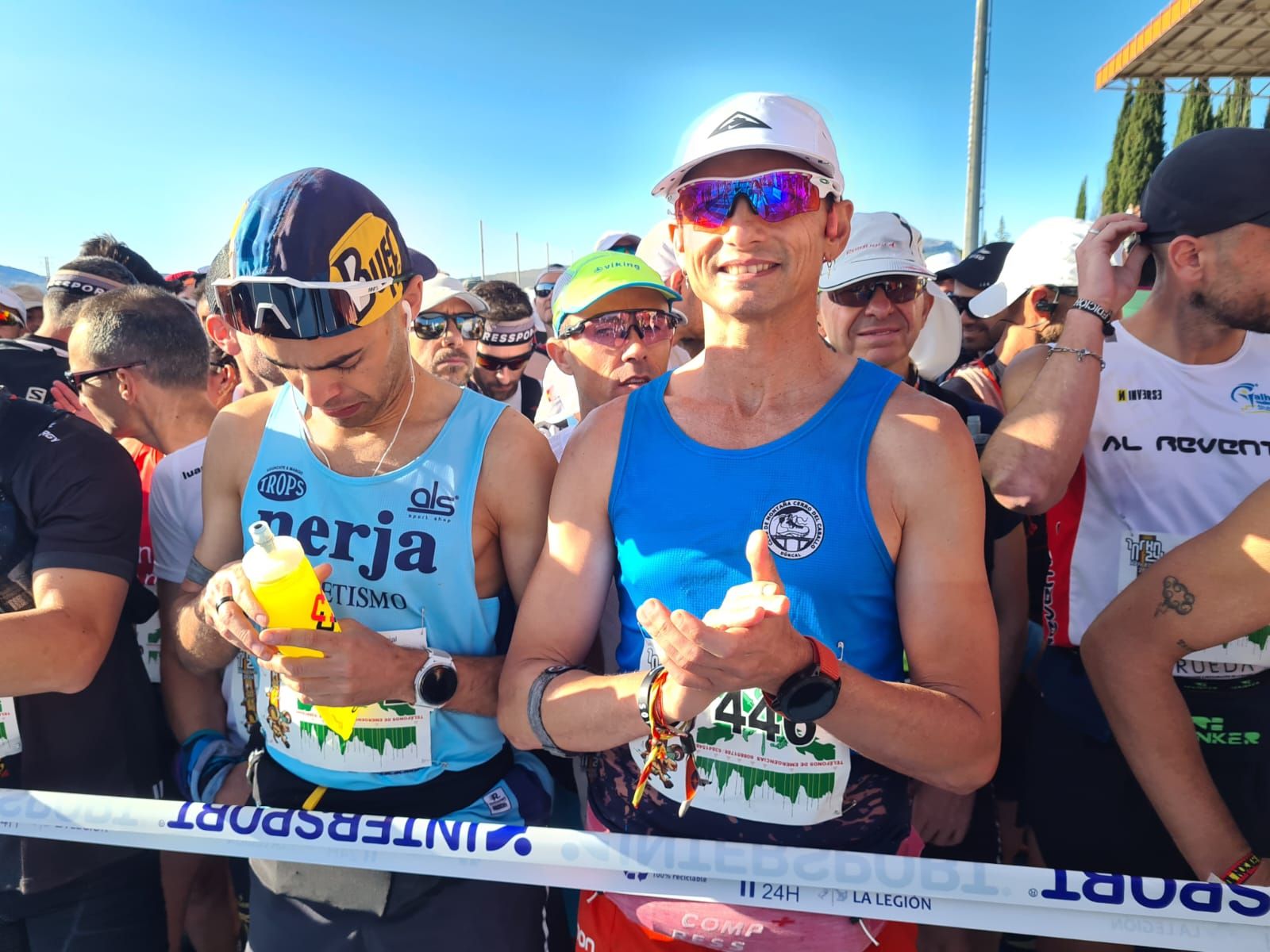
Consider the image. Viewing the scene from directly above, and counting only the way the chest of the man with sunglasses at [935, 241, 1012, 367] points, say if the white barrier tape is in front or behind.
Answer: in front

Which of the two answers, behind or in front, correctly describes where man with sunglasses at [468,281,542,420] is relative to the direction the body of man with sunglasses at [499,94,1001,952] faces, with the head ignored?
behind

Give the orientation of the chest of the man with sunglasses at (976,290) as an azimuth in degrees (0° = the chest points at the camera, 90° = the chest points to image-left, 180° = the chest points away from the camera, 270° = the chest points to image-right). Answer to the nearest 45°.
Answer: approximately 45°

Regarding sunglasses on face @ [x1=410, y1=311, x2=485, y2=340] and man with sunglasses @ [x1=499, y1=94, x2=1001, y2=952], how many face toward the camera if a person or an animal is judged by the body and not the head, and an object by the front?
2

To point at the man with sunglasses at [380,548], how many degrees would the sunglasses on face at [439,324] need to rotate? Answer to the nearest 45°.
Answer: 0° — it already faces them

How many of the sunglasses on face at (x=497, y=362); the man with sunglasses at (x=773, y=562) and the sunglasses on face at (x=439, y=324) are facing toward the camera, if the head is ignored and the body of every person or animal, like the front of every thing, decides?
3

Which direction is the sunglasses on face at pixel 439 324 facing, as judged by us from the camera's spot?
facing the viewer

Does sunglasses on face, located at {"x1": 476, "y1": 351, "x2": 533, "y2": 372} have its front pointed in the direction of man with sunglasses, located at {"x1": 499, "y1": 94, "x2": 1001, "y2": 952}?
yes

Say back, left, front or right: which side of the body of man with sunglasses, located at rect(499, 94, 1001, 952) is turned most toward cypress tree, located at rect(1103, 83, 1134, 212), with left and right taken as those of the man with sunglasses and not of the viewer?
back

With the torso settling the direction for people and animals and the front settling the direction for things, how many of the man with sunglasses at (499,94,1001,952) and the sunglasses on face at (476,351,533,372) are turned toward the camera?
2

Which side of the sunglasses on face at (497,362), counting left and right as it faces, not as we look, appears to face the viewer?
front

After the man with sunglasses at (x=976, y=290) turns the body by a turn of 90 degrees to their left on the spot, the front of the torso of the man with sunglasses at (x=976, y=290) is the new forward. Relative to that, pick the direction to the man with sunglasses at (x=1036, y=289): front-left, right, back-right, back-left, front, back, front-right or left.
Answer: front-right
